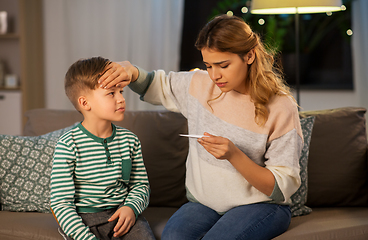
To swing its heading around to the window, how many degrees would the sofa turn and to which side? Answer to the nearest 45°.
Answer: approximately 135° to its left

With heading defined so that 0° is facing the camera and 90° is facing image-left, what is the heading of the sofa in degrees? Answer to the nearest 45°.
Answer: approximately 0°

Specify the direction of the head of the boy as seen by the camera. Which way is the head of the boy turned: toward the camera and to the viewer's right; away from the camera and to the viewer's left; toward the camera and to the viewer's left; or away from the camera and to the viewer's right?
toward the camera and to the viewer's right

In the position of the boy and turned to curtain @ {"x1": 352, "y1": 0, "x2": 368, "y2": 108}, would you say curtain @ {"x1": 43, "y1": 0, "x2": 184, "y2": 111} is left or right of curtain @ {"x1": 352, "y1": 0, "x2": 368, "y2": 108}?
left

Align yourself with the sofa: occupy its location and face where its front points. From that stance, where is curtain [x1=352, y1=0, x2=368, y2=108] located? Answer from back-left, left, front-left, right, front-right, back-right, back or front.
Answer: back-left

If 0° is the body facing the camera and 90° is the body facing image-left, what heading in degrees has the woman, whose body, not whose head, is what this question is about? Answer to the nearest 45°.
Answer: approximately 45°

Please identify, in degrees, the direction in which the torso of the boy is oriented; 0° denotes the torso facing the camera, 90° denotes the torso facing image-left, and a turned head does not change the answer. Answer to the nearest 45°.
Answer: approximately 315°

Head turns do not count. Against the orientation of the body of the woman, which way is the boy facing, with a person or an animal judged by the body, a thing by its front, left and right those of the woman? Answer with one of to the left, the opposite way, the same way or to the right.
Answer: to the left

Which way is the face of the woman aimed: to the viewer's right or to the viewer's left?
to the viewer's left
